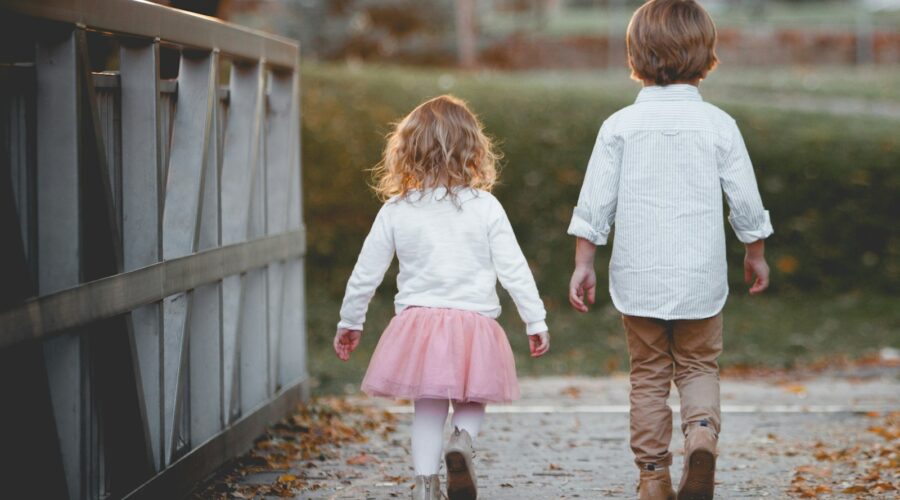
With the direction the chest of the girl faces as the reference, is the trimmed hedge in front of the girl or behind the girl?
in front

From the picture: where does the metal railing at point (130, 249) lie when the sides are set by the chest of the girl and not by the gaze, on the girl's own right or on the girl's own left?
on the girl's own left

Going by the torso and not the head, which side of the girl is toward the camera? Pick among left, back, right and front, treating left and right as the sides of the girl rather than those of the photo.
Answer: back

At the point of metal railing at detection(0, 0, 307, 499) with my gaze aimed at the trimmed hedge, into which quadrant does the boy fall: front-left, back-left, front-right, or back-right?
front-right

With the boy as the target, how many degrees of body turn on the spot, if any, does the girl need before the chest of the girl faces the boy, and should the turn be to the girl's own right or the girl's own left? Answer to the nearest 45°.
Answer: approximately 90° to the girl's own right

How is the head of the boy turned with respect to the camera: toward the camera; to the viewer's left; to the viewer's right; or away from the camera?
away from the camera

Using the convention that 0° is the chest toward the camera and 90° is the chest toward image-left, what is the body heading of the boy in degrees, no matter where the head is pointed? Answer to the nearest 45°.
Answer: approximately 180°

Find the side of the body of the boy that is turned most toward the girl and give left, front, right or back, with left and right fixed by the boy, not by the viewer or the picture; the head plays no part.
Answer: left

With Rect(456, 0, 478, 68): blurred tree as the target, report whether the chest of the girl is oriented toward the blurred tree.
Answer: yes

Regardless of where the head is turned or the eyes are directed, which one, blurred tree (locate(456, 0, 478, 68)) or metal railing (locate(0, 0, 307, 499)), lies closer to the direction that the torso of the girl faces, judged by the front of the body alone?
the blurred tree

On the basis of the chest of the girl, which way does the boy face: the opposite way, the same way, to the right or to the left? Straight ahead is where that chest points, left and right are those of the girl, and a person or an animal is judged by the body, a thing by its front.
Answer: the same way

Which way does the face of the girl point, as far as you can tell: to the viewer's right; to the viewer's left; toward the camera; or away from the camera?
away from the camera

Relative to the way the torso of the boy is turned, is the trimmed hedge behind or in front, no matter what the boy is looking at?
in front

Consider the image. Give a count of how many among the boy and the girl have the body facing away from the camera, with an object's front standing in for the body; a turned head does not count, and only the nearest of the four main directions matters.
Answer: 2

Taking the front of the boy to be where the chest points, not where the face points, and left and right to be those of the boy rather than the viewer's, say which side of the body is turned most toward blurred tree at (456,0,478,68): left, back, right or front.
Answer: front

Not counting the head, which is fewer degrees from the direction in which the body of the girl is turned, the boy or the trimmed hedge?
the trimmed hedge

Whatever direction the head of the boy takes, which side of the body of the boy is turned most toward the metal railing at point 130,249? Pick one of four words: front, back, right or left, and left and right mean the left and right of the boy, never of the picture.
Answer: left
